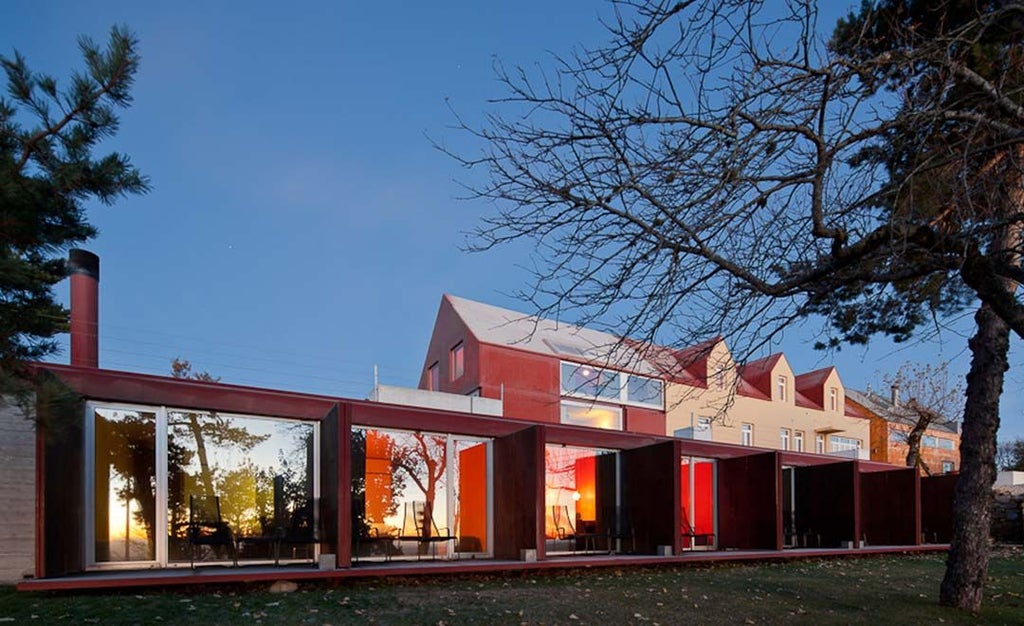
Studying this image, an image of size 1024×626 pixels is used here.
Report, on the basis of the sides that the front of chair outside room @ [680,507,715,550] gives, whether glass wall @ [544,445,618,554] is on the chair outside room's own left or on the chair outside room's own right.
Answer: on the chair outside room's own right

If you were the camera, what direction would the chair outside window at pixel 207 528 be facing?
facing the viewer and to the right of the viewer

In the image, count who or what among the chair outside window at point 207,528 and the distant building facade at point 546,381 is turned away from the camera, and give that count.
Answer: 0

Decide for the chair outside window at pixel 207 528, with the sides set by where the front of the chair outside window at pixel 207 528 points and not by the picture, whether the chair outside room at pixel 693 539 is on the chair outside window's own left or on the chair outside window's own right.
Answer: on the chair outside window's own left

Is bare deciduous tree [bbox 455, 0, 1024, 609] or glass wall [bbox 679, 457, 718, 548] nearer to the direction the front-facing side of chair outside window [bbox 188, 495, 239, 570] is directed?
the bare deciduous tree

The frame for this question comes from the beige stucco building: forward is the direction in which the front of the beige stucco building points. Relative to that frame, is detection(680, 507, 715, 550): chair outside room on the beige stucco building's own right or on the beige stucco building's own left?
on the beige stucco building's own right

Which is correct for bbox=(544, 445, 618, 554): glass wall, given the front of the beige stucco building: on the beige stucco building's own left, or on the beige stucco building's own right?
on the beige stucco building's own right

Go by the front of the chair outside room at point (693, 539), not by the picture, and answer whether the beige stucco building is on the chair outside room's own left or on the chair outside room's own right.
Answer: on the chair outside room's own left

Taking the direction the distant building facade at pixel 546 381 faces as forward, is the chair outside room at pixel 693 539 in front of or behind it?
in front

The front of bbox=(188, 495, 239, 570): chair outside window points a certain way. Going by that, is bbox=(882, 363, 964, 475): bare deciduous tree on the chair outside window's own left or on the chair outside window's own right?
on the chair outside window's own left
